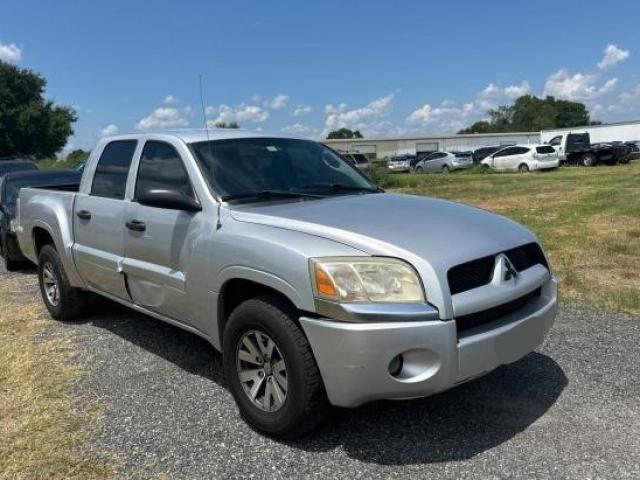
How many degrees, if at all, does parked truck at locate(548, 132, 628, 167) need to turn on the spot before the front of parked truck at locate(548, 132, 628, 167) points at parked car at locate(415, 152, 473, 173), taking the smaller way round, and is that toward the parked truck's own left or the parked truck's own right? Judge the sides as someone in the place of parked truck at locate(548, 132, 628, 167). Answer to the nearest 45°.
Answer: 0° — it already faces it

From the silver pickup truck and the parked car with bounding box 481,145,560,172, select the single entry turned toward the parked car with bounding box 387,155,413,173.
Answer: the parked car with bounding box 481,145,560,172

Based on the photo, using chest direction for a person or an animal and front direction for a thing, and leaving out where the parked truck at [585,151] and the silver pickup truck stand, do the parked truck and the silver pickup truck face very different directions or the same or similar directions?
very different directions

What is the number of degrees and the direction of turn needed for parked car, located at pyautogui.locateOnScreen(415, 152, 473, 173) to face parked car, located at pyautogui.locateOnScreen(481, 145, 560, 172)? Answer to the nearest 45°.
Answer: approximately 180°

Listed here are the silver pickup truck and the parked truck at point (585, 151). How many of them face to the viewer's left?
1

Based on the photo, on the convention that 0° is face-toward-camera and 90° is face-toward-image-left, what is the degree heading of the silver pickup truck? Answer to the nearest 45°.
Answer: approximately 315°

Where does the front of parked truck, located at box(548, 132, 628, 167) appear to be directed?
to the viewer's left

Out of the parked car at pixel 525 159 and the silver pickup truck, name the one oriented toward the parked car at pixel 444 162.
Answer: the parked car at pixel 525 159
